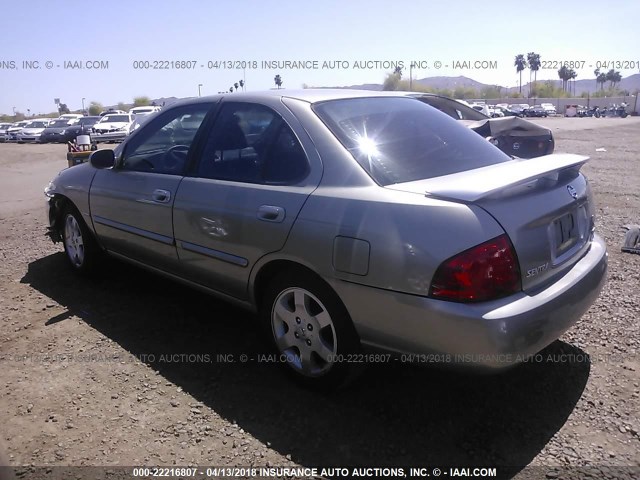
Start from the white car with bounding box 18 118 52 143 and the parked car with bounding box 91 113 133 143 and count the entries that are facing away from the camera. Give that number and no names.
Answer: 0

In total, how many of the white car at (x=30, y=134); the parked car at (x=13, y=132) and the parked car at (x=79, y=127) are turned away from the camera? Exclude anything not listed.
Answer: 0

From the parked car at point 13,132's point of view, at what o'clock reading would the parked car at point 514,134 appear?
the parked car at point 514,134 is roughly at 10 o'clock from the parked car at point 13,132.

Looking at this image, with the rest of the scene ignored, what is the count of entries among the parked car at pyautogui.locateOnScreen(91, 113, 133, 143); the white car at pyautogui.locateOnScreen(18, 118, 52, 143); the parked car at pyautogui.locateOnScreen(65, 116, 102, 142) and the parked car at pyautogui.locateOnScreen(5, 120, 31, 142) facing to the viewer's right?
0

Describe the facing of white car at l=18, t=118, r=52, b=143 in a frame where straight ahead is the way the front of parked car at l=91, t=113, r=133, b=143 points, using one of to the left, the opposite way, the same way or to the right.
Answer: the same way

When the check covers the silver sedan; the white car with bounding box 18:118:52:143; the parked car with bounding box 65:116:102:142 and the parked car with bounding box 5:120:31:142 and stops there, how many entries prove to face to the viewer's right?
0

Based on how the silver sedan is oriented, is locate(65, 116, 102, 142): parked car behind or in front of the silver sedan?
in front

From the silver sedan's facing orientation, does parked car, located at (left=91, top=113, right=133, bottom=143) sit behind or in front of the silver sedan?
in front

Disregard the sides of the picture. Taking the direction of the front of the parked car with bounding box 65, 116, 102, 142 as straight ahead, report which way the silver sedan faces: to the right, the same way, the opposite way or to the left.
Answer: to the right

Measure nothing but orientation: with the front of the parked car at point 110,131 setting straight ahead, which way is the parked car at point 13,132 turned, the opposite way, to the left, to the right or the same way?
the same way

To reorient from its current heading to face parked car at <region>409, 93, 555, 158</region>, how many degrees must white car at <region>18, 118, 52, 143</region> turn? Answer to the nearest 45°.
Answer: approximately 45° to its left

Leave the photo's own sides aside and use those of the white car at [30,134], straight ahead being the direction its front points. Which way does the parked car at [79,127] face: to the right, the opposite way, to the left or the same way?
the same way

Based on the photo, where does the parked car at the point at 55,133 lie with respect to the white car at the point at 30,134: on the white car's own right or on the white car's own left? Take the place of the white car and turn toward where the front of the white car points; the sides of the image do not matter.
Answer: on the white car's own left

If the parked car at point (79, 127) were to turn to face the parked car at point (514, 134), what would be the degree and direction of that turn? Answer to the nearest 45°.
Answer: approximately 45° to its left

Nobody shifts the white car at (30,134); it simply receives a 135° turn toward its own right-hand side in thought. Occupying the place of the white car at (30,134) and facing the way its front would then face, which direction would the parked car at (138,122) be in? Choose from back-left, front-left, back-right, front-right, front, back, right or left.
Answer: back

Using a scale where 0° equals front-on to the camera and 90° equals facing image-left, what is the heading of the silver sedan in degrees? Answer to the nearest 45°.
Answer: approximately 135°

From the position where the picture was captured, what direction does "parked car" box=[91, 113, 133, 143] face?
facing the viewer and to the left of the viewer

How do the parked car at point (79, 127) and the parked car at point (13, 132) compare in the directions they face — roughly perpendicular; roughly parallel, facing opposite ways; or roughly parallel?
roughly parallel

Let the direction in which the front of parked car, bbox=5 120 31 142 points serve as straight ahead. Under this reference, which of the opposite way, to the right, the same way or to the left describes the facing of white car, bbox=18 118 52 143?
the same way
